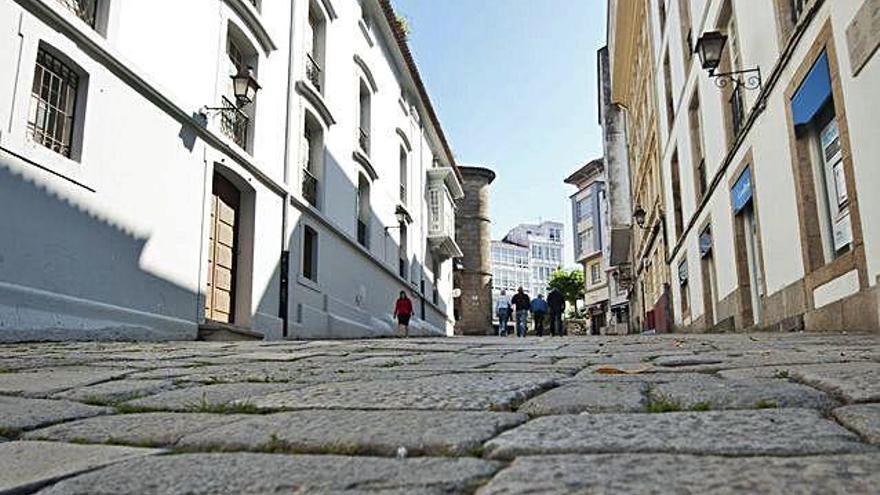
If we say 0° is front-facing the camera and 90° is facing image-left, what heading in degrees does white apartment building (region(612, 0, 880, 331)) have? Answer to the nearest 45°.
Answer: approximately 45°

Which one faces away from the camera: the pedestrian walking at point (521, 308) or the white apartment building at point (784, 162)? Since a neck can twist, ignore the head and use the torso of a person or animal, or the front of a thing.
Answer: the pedestrian walking

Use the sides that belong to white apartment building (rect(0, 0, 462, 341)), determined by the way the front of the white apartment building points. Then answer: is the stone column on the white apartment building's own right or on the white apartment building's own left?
on the white apartment building's own left

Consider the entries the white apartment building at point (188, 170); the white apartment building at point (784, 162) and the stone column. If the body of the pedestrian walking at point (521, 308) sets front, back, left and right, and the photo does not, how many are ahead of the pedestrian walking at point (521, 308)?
1

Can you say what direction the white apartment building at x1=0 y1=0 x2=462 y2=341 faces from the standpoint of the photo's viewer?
facing the viewer and to the right of the viewer

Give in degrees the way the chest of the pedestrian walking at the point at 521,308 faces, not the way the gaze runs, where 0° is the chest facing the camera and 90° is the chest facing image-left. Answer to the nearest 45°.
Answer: approximately 180°

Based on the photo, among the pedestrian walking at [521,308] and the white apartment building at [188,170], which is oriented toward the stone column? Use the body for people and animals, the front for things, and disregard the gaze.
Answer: the pedestrian walking

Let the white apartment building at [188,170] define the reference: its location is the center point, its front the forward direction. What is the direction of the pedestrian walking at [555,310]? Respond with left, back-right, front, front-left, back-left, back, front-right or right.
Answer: left

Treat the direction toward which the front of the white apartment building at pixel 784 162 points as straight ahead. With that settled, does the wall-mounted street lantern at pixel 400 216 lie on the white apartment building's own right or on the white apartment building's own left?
on the white apartment building's own right

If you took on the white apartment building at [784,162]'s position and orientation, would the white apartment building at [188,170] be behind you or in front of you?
in front

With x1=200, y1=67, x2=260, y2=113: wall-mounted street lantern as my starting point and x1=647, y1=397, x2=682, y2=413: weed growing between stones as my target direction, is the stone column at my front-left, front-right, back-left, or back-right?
back-left

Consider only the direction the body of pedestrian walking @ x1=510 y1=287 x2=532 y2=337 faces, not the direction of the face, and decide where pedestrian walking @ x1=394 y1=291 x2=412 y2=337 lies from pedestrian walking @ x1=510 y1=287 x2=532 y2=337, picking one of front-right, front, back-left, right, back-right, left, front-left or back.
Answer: back-left
